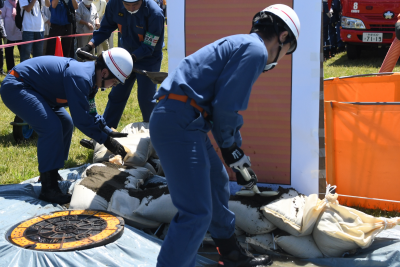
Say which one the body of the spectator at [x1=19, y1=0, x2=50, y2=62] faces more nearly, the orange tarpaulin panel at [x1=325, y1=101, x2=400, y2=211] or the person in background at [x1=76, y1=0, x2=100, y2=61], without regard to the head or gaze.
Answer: the orange tarpaulin panel

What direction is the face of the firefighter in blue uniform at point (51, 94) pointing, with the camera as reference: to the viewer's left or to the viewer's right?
to the viewer's right

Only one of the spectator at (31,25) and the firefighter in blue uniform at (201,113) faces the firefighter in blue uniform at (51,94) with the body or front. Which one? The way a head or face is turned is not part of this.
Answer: the spectator

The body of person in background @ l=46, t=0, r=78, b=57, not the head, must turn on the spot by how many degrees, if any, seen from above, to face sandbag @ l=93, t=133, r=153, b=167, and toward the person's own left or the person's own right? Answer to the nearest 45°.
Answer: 0° — they already face it

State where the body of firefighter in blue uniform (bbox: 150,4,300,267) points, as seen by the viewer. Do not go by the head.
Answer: to the viewer's right

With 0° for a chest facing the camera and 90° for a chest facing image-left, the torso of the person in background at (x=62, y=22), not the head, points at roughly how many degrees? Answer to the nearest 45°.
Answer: approximately 0°

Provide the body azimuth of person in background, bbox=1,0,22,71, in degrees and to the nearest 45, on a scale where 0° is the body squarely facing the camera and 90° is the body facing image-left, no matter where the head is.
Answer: approximately 315°

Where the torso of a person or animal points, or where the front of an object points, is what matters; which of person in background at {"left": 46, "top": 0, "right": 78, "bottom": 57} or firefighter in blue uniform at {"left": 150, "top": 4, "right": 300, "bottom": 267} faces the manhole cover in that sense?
the person in background

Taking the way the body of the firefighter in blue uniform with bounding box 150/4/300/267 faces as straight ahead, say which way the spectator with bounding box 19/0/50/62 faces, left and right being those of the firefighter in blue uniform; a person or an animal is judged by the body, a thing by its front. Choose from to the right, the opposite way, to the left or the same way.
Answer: to the right

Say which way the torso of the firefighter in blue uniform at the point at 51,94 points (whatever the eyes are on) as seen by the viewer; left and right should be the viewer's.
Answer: facing to the right of the viewer

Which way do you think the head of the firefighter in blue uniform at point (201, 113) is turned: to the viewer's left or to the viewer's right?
to the viewer's right
